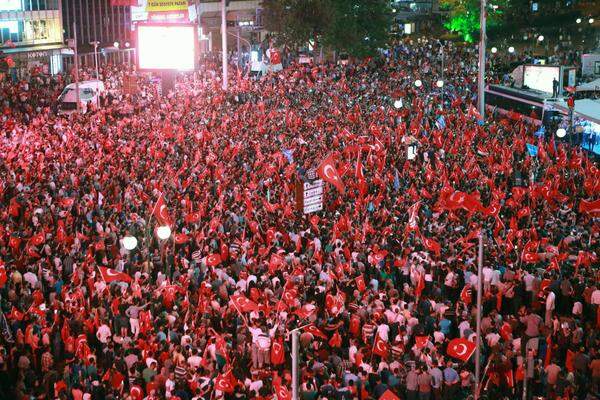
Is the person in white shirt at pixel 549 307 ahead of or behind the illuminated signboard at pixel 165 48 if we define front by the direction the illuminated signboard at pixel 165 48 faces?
ahead

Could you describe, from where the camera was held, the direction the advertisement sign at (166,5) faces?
facing the viewer

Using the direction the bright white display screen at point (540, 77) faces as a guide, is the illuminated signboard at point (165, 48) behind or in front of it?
in front

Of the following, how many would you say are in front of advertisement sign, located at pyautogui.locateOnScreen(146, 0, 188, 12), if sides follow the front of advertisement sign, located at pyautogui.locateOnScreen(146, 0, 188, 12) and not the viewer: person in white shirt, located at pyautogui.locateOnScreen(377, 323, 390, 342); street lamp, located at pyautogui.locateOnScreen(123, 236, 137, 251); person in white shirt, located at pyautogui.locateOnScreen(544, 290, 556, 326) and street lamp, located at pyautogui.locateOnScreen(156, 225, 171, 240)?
4

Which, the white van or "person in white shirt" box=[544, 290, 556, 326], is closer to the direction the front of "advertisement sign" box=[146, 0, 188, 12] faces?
the person in white shirt

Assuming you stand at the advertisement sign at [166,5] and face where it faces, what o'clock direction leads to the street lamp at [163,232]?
The street lamp is roughly at 12 o'clock from the advertisement sign.

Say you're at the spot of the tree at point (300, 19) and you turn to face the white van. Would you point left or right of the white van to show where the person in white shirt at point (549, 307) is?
left

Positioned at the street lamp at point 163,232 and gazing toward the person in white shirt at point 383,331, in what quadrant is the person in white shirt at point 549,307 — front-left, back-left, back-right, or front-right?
front-left

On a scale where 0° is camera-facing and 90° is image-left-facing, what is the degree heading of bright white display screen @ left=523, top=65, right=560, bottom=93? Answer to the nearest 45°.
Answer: approximately 45°

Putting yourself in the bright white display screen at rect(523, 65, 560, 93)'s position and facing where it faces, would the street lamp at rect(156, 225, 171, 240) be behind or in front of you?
in front

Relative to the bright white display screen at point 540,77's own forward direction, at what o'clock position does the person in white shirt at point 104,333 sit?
The person in white shirt is roughly at 11 o'clock from the bright white display screen.

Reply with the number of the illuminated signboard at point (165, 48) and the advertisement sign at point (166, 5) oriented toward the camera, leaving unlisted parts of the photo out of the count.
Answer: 2

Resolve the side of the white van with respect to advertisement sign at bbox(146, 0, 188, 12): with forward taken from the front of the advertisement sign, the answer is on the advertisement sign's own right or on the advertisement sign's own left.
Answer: on the advertisement sign's own right

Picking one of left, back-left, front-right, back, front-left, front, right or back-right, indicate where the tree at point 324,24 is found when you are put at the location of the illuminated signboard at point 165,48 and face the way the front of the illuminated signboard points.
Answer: back-left
